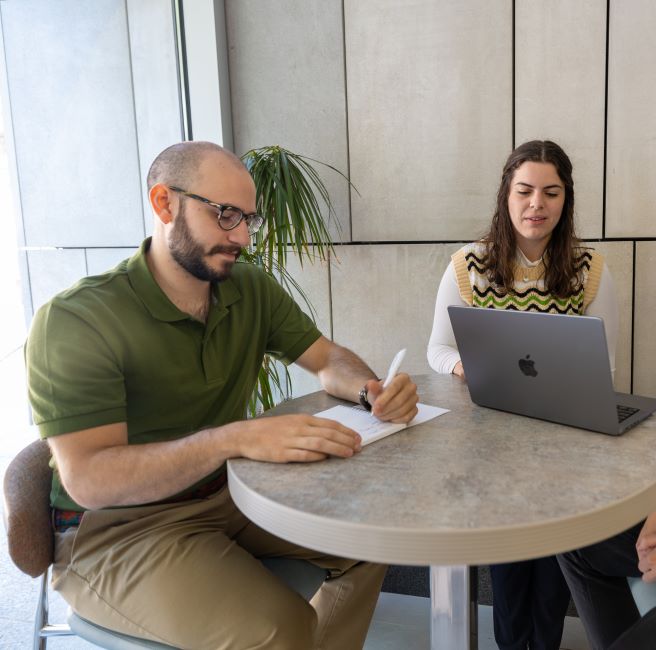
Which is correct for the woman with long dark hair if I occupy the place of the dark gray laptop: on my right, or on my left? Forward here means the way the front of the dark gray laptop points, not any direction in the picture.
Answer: on my left

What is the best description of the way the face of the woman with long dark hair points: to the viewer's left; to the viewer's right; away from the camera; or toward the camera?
toward the camera

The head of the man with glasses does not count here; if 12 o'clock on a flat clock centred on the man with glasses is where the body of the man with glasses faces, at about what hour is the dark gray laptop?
The dark gray laptop is roughly at 11 o'clock from the man with glasses.

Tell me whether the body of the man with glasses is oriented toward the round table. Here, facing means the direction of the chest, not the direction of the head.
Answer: yes

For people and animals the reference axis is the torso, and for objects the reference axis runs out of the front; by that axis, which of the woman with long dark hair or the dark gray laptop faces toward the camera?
the woman with long dark hair

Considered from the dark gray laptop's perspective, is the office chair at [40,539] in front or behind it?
behind

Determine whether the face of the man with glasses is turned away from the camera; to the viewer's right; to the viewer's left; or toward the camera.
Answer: to the viewer's right

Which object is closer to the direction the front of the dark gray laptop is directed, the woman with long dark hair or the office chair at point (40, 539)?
the woman with long dark hair

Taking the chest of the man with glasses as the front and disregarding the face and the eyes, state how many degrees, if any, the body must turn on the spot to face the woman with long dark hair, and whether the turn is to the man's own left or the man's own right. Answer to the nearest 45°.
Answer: approximately 90° to the man's own left

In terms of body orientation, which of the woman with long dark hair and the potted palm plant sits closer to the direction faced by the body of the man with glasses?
the woman with long dark hair

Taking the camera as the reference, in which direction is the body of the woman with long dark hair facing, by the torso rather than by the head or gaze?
toward the camera

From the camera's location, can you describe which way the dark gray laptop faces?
facing away from the viewer and to the right of the viewer

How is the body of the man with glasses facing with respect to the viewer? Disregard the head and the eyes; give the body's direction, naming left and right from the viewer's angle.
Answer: facing the viewer and to the right of the viewer

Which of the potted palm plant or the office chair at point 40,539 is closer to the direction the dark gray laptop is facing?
the potted palm plant

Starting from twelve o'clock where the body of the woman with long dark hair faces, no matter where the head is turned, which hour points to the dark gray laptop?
The dark gray laptop is roughly at 12 o'clock from the woman with long dark hair.

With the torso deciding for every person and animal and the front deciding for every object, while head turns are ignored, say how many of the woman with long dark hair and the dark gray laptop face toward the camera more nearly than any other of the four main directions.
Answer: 1
